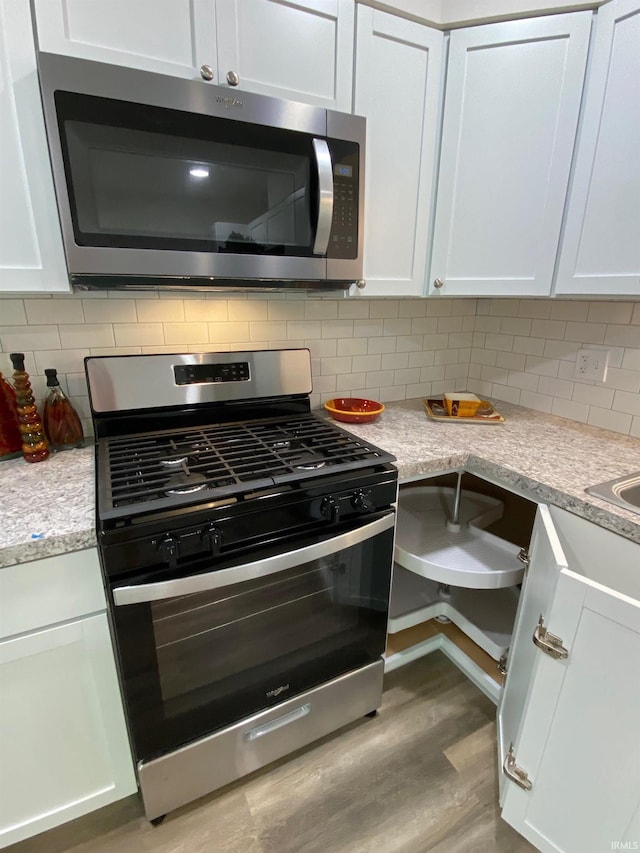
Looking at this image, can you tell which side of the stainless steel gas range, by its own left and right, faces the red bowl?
left

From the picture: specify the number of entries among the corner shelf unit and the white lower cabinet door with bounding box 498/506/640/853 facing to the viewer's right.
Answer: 0

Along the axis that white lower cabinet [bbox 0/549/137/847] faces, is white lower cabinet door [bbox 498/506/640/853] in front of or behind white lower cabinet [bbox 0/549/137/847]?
in front

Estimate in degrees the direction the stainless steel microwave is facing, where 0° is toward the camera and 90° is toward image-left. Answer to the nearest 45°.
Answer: approximately 315°

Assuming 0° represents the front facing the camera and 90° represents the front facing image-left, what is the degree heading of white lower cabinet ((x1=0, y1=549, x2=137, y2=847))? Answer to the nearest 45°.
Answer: approximately 315°

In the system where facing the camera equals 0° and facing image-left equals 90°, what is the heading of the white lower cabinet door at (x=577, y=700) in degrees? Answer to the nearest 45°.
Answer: approximately 45°

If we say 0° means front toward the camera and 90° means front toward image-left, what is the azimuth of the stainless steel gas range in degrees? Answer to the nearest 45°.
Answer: approximately 315°

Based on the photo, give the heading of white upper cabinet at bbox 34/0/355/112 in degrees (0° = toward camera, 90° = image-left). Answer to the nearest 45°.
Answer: approximately 315°

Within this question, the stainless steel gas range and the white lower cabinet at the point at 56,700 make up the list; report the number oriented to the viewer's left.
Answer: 0

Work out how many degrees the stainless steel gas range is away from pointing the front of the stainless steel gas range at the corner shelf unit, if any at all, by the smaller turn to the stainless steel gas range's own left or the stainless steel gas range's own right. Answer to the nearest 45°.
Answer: approximately 45° to the stainless steel gas range's own left
